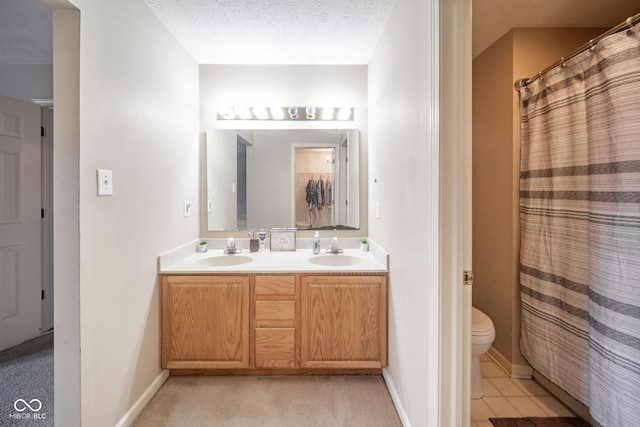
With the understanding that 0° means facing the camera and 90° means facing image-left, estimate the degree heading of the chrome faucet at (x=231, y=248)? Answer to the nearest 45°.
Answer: approximately 0°

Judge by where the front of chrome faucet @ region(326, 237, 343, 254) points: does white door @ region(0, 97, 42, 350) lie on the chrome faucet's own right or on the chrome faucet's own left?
on the chrome faucet's own right

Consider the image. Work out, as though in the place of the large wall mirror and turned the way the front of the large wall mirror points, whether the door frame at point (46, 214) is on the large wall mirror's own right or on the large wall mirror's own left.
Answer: on the large wall mirror's own right

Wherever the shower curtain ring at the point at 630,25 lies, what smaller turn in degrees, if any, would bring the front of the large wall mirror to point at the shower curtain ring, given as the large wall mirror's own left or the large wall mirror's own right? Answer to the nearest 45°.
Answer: approximately 45° to the large wall mirror's own left

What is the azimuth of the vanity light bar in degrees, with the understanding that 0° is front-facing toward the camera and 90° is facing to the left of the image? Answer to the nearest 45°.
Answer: approximately 0°

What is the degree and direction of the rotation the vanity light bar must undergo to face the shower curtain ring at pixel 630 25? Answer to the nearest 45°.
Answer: approximately 45° to its left
